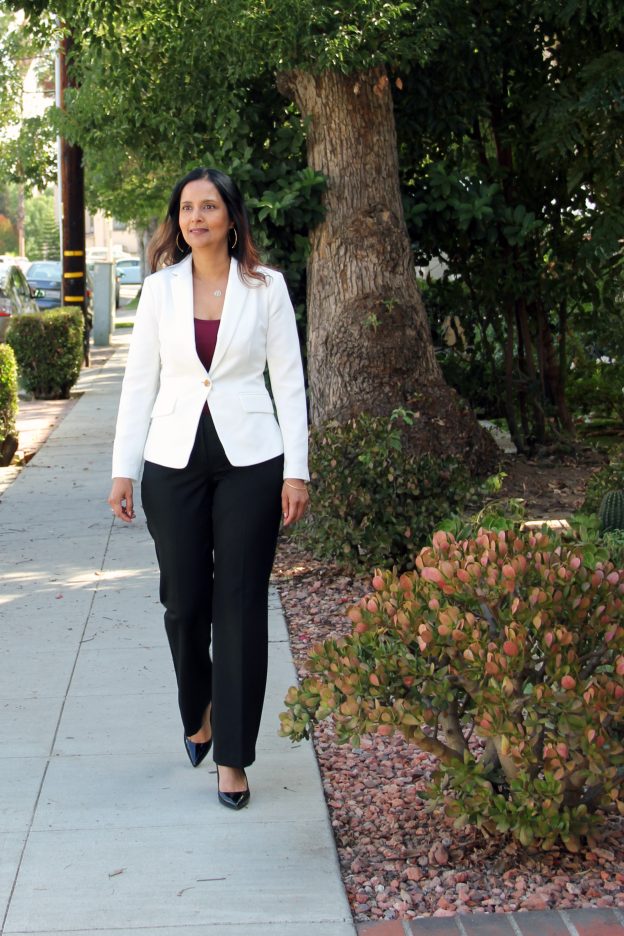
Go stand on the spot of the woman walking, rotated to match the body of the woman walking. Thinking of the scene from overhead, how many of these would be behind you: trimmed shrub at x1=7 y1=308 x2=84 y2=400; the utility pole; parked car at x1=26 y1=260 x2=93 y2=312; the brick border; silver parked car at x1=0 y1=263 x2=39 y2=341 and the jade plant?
4

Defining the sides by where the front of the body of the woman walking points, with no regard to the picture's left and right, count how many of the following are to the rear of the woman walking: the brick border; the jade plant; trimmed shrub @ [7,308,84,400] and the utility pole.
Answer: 2

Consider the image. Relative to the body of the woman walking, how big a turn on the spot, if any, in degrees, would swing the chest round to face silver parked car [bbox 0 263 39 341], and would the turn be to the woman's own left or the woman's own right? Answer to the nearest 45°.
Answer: approximately 180°

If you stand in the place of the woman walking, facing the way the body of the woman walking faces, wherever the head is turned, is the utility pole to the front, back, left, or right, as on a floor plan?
back

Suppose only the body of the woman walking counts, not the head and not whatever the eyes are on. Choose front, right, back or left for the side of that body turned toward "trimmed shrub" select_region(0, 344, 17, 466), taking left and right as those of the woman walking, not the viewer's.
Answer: back

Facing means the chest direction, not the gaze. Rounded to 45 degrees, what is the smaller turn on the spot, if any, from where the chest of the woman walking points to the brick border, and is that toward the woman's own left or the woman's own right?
approximately 45° to the woman's own left

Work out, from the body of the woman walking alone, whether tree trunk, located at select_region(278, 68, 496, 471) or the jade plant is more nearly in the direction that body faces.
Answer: the jade plant

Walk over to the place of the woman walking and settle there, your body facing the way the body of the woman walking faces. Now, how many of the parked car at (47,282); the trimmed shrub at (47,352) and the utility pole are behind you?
3

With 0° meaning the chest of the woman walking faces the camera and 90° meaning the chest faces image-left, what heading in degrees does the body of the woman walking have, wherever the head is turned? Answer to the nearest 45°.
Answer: approximately 0°

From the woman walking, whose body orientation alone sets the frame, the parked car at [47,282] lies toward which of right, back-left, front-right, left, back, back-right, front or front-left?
back
